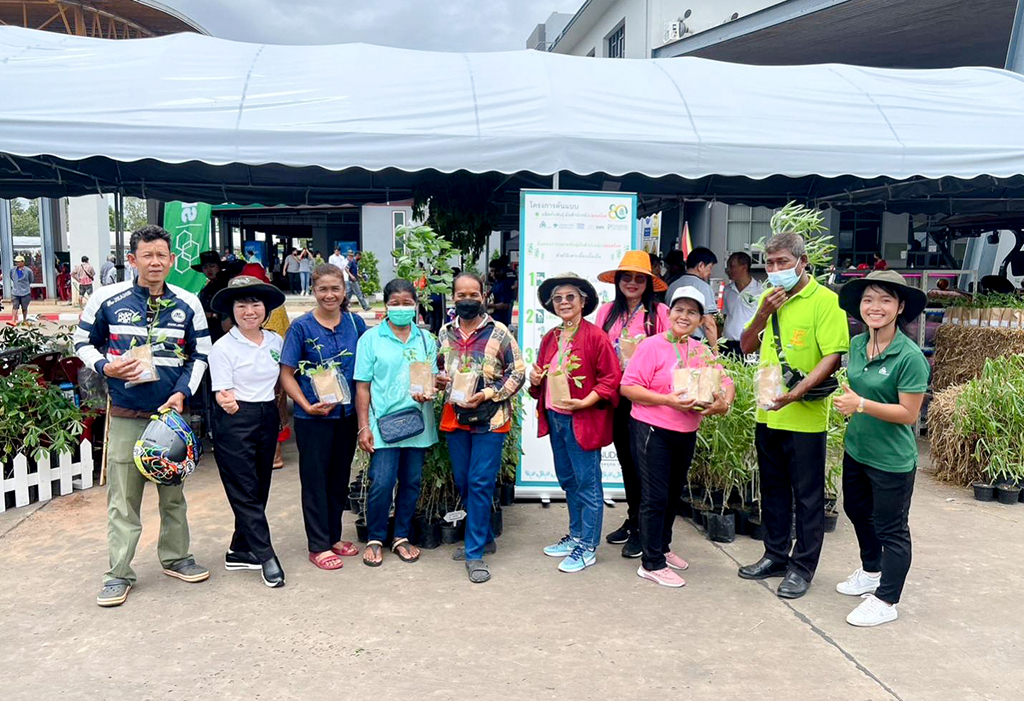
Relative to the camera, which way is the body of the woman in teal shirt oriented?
toward the camera

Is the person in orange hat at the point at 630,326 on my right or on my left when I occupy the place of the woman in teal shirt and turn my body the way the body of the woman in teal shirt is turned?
on my left

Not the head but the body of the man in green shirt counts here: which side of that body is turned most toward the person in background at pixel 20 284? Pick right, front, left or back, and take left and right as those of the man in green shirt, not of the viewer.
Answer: right

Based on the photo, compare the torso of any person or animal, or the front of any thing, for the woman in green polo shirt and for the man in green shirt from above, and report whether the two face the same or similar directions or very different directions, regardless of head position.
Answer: same or similar directions

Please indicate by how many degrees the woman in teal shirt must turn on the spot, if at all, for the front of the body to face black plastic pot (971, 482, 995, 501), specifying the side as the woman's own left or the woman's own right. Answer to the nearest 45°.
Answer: approximately 90° to the woman's own left

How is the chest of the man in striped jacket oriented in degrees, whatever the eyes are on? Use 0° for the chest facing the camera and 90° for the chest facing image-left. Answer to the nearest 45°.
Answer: approximately 0°

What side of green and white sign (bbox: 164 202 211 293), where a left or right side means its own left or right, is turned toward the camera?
front

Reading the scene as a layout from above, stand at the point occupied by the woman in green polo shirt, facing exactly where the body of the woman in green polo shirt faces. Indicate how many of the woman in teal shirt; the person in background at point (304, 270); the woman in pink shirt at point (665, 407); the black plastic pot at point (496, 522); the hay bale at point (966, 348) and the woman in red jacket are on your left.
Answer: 0

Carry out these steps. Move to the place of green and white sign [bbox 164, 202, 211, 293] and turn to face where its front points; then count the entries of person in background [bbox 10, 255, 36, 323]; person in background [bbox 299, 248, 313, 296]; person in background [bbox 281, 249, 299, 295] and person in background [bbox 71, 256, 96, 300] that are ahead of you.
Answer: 0

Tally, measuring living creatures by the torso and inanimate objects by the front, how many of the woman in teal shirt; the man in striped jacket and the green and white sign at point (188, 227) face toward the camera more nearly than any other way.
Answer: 3

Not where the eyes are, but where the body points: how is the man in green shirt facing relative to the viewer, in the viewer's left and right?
facing the viewer and to the left of the viewer

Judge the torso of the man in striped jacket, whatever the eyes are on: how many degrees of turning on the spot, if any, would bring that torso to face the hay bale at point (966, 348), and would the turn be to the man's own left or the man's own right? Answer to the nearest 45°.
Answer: approximately 90° to the man's own left

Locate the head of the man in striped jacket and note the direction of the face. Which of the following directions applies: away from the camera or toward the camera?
toward the camera

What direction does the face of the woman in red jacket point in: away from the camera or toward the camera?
toward the camera

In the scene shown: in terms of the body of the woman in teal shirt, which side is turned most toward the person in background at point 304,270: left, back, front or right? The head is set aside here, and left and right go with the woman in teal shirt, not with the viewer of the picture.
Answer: back
